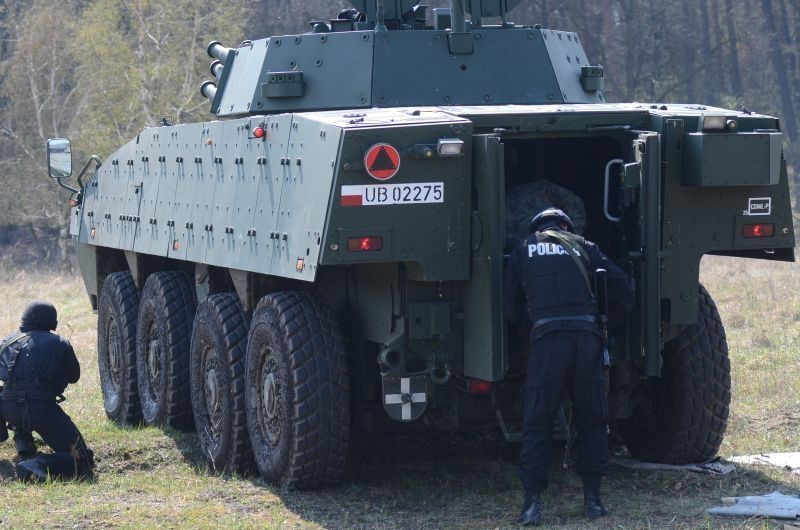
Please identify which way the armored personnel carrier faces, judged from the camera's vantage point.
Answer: facing away from the viewer and to the left of the viewer

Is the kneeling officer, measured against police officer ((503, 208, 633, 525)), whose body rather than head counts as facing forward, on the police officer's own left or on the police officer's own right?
on the police officer's own left

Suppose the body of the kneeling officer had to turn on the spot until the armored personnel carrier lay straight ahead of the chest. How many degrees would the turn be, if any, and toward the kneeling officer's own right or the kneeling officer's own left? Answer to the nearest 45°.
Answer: approximately 90° to the kneeling officer's own right

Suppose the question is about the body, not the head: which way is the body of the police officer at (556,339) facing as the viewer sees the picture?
away from the camera
